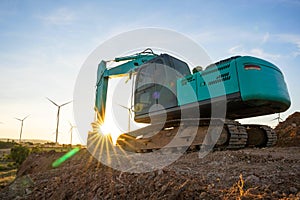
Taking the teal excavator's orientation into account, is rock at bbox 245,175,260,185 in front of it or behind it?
behind

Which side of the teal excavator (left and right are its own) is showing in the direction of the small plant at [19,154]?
front

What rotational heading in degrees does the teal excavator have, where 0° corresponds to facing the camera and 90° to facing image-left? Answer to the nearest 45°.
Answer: approximately 135°

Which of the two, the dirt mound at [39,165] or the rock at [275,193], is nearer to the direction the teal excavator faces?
the dirt mound

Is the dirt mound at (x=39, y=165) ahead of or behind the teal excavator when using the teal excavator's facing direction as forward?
ahead

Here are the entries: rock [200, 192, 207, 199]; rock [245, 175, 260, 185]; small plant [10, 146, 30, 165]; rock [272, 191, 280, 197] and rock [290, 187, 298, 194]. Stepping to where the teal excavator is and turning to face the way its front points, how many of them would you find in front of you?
1

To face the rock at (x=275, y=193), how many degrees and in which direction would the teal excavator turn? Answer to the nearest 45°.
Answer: approximately 135° to its left

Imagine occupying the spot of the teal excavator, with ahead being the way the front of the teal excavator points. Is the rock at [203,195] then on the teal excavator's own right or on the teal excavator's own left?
on the teal excavator's own left
